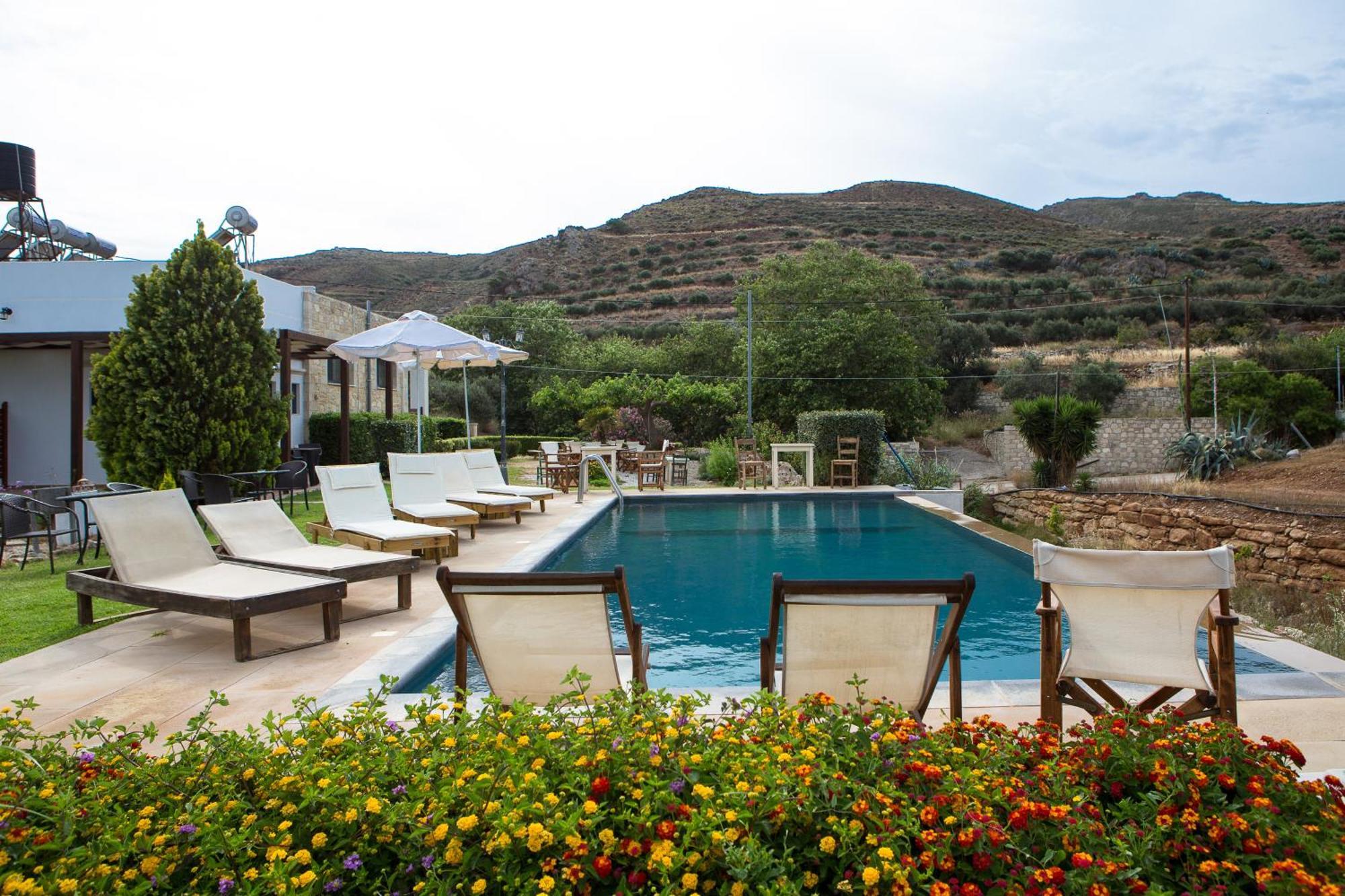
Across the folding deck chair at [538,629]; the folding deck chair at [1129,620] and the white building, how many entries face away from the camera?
2

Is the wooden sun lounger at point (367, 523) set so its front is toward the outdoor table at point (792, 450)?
no

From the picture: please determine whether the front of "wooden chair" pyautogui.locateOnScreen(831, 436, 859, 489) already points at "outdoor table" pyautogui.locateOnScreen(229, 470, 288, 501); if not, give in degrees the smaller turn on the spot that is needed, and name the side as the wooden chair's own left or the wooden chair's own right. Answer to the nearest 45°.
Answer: approximately 45° to the wooden chair's own right

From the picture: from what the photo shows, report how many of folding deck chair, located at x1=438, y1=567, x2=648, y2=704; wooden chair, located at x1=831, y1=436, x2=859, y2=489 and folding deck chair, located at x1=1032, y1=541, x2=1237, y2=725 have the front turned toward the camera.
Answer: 1

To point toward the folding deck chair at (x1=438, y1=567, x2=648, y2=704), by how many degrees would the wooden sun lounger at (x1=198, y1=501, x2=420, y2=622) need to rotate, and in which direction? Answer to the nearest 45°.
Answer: approximately 45° to its right

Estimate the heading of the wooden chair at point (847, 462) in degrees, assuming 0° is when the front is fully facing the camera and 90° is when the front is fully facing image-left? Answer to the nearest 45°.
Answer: approximately 0°

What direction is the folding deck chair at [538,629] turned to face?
away from the camera

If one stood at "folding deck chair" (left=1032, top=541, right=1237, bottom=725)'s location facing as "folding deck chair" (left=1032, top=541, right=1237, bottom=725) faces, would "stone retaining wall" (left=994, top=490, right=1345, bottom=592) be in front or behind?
in front

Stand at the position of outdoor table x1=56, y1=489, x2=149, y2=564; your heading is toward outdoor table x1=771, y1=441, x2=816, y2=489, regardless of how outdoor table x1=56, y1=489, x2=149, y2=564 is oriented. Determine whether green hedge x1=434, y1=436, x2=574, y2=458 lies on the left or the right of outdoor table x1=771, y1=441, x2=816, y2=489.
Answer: left

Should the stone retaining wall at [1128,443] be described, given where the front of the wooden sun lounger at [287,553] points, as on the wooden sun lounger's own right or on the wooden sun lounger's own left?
on the wooden sun lounger's own left

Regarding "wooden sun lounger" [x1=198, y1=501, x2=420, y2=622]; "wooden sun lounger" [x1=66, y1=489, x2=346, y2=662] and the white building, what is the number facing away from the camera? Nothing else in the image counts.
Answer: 0

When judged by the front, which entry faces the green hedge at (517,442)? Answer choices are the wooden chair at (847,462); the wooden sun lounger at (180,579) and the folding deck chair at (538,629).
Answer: the folding deck chair

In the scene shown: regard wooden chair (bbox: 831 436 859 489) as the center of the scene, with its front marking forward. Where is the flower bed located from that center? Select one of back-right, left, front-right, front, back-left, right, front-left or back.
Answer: front

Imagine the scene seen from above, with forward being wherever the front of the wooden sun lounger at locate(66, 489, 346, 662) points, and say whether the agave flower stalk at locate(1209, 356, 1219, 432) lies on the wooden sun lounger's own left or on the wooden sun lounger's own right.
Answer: on the wooden sun lounger's own left

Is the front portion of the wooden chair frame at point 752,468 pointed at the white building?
no

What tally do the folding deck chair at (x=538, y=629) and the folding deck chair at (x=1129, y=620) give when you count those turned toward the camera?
0

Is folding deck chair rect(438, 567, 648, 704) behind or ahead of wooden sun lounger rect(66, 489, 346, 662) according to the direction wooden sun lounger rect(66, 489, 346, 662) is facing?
ahead

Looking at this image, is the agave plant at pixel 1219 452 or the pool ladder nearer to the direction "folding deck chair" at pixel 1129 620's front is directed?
the agave plant

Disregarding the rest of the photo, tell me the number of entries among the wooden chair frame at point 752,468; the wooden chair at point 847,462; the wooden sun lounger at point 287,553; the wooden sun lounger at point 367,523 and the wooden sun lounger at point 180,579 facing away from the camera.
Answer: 0

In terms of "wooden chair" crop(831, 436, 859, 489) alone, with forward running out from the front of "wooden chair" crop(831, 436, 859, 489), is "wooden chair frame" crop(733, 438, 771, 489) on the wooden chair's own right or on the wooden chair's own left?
on the wooden chair's own right
